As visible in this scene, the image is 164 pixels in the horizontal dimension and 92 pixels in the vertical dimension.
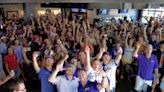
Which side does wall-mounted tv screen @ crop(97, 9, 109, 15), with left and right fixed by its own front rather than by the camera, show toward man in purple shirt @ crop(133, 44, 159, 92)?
front

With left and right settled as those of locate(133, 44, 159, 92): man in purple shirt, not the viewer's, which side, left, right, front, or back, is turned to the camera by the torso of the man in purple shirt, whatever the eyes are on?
front

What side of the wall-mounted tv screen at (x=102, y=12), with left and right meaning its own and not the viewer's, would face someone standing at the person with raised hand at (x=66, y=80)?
front

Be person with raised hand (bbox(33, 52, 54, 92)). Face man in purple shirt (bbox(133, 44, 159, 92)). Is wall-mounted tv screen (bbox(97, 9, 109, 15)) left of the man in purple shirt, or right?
left

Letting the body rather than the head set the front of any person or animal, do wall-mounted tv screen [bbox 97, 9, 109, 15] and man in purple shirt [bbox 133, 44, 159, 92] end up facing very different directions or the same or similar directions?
same or similar directions

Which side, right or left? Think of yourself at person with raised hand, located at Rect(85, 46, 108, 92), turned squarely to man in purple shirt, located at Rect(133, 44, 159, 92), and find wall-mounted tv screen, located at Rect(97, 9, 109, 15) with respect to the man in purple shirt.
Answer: left

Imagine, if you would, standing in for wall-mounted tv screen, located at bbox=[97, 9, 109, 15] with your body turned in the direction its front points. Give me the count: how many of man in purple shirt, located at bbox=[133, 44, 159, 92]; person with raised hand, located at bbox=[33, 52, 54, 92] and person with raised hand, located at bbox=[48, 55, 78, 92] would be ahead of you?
3

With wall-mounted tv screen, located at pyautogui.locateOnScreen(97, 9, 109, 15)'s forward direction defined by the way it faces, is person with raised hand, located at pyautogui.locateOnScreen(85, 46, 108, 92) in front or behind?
in front

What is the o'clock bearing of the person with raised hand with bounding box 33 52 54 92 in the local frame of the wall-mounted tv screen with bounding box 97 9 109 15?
The person with raised hand is roughly at 12 o'clock from the wall-mounted tv screen.

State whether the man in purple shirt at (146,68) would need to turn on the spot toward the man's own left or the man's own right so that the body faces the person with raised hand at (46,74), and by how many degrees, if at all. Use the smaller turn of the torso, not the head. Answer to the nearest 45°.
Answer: approximately 45° to the man's own right

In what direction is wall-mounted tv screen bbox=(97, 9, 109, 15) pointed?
toward the camera

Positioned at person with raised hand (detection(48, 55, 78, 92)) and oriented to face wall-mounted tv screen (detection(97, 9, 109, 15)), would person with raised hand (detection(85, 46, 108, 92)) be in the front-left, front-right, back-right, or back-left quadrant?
front-right

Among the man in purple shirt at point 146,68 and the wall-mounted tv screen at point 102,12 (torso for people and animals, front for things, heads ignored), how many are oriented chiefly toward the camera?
2

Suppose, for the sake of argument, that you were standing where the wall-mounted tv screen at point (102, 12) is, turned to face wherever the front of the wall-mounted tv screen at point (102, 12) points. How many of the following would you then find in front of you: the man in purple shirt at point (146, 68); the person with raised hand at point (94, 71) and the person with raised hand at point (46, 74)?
3
